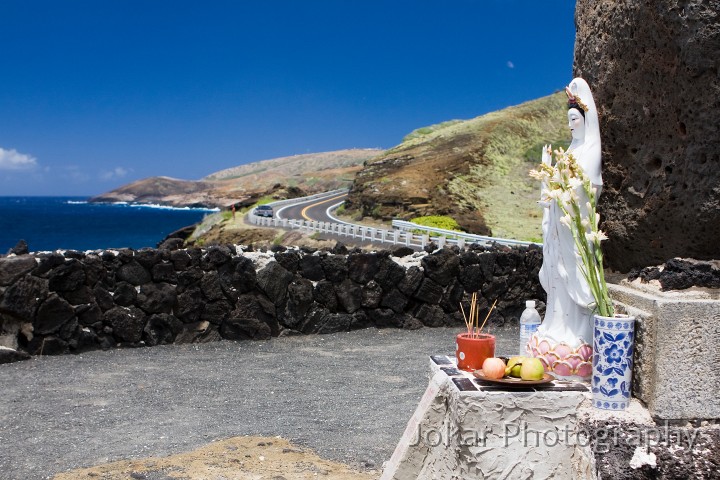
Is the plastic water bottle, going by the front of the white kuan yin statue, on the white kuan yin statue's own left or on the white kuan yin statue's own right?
on the white kuan yin statue's own right

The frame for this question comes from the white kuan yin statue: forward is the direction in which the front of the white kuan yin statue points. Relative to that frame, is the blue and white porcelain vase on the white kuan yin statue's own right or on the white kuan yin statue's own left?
on the white kuan yin statue's own left

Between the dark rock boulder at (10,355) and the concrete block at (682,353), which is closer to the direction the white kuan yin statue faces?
the dark rock boulder

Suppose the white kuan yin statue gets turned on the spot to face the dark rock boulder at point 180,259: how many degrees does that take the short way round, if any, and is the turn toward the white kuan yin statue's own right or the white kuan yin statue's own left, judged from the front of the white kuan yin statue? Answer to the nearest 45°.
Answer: approximately 45° to the white kuan yin statue's own right

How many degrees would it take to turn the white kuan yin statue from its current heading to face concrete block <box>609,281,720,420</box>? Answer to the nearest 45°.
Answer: approximately 135° to its left
